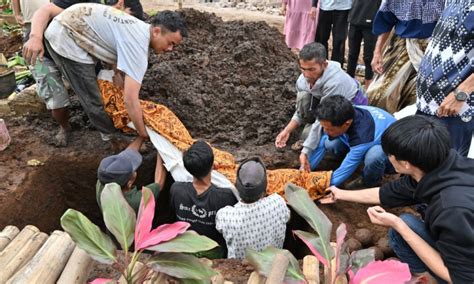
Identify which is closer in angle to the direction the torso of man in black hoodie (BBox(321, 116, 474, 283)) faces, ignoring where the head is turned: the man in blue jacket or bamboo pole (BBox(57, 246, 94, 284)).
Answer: the bamboo pole

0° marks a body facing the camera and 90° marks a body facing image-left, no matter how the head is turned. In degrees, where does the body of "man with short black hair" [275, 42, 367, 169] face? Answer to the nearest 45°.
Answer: approximately 45°

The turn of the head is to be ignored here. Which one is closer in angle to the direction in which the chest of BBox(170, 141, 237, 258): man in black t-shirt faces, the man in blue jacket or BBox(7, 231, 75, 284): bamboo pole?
the man in blue jacket

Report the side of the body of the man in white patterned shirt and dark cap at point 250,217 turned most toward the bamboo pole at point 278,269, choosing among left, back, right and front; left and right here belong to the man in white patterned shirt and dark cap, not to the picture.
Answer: back

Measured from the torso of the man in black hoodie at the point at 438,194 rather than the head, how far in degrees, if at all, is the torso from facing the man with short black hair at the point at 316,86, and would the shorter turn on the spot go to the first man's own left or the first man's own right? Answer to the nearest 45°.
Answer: approximately 45° to the first man's own right

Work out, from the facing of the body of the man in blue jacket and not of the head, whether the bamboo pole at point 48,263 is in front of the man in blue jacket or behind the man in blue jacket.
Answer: in front

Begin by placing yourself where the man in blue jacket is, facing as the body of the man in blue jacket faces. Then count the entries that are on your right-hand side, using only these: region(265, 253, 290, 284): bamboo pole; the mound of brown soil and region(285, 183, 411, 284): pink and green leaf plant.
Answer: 1

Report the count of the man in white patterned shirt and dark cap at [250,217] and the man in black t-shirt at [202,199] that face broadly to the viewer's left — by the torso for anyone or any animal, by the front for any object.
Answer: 0

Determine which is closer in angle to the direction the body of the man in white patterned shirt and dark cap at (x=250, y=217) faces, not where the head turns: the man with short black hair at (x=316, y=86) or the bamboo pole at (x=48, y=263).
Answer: the man with short black hair

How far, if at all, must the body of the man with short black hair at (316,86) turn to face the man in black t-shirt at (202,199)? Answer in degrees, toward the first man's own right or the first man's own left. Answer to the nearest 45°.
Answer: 0° — they already face them

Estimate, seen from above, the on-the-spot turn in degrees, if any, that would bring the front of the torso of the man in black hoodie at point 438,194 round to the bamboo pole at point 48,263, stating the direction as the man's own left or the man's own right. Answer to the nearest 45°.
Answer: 0° — they already face it

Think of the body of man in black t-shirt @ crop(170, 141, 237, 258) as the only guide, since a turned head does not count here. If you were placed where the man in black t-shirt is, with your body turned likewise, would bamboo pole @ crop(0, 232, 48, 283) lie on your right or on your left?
on your left

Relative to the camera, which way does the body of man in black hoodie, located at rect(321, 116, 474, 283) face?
to the viewer's left

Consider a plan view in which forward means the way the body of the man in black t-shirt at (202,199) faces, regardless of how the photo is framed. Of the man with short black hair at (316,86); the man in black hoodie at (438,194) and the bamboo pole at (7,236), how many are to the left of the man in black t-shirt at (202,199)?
1

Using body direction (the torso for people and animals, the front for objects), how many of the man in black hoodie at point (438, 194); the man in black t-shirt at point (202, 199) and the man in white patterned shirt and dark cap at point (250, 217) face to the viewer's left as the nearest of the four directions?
1

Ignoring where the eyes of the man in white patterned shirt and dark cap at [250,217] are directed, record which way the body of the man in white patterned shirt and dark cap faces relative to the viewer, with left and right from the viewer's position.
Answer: facing away from the viewer

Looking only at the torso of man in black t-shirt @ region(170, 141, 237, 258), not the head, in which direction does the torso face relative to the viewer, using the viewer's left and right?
facing away from the viewer

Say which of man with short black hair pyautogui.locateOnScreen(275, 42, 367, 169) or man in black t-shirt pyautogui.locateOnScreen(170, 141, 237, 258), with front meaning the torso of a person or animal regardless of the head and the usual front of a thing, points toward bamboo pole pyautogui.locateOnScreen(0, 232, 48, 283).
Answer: the man with short black hair
